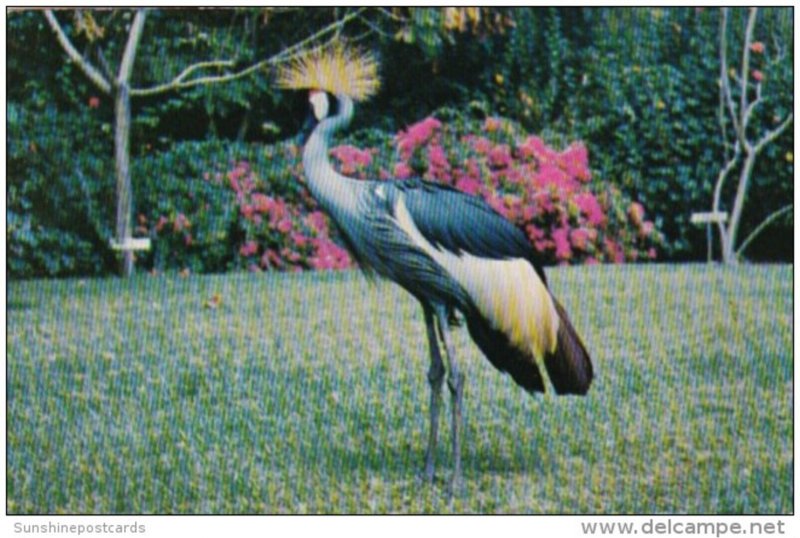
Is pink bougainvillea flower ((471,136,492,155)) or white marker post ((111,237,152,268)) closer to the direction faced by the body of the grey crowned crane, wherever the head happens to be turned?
the white marker post

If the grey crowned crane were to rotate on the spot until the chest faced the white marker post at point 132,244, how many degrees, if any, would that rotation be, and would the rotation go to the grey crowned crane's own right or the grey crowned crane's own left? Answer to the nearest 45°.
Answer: approximately 45° to the grey crowned crane's own right

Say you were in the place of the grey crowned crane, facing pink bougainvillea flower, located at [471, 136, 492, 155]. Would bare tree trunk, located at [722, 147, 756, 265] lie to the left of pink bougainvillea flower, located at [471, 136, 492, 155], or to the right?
right

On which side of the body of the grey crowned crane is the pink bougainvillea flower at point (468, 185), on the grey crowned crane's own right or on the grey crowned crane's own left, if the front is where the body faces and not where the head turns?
on the grey crowned crane's own right

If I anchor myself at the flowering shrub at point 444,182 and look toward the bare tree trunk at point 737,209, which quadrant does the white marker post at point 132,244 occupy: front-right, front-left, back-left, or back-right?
back-right

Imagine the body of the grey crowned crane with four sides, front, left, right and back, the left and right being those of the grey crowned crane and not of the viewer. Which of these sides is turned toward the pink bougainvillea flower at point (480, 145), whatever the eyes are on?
right

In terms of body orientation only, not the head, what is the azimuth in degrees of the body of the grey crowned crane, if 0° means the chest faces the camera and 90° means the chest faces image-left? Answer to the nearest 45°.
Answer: approximately 90°

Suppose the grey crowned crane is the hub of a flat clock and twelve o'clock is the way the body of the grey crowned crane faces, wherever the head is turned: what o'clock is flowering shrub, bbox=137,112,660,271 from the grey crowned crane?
The flowering shrub is roughly at 3 o'clock from the grey crowned crane.

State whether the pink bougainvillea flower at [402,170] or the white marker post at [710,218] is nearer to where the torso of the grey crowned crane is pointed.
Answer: the pink bougainvillea flower

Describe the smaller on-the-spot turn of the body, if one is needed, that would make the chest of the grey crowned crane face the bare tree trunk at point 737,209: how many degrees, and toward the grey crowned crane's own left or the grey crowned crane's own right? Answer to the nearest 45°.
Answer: approximately 135° to the grey crowned crane's own right

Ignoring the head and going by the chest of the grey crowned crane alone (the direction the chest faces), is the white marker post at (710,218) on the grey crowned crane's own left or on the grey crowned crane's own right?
on the grey crowned crane's own right

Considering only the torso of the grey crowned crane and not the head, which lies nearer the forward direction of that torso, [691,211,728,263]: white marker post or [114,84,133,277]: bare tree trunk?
the bare tree trunk

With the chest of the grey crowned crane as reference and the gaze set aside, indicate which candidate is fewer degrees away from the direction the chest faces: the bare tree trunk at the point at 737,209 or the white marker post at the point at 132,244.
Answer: the white marker post

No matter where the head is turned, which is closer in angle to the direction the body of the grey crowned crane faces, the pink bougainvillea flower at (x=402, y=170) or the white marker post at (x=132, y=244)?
the white marker post
